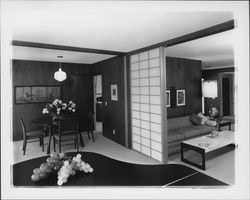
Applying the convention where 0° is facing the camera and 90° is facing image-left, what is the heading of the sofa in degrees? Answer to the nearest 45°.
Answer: approximately 315°

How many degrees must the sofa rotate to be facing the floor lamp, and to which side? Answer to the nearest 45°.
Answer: approximately 135° to its left

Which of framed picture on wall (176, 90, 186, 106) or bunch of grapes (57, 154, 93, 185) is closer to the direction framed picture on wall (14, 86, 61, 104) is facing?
the bunch of grapes

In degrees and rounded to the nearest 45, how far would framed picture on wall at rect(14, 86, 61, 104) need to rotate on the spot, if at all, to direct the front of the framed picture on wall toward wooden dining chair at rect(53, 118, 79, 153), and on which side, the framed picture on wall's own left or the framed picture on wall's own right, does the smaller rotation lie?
0° — it already faces it

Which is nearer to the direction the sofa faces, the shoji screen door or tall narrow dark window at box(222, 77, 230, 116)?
the shoji screen door

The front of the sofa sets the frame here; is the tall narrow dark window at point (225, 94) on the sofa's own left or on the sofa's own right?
on the sofa's own left

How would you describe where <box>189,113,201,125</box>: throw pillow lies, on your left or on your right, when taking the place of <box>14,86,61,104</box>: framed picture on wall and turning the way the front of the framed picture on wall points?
on your left
